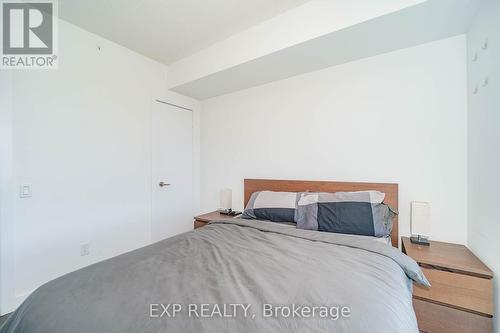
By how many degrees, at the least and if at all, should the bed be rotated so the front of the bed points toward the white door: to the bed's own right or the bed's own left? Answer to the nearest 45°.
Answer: approximately 135° to the bed's own right

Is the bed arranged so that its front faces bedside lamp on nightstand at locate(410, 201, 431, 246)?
no

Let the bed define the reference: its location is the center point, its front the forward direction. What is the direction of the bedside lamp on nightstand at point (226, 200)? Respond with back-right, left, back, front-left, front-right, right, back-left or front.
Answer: back-right

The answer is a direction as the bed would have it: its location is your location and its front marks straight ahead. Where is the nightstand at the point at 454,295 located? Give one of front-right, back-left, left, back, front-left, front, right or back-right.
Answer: back-left
